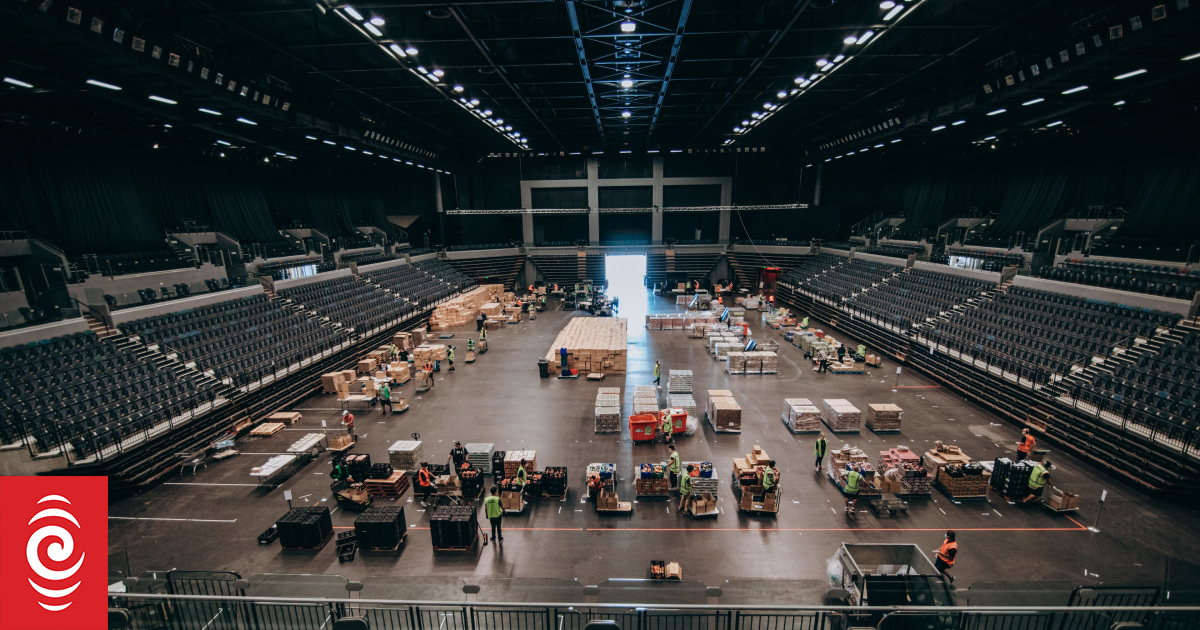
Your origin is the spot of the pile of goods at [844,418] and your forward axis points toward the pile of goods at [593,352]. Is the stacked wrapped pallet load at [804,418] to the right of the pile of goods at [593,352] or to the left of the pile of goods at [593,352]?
left

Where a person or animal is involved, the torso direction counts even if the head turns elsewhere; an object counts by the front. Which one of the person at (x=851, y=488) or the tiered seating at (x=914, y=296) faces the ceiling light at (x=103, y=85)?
the tiered seating

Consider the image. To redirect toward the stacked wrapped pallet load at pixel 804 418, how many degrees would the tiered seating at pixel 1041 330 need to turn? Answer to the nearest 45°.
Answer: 0° — it already faces it

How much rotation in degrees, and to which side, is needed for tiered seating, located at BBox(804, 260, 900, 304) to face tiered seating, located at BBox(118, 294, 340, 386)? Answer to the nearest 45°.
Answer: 0° — it already faces it

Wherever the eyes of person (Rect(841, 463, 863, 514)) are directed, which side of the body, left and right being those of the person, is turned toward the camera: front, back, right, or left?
back

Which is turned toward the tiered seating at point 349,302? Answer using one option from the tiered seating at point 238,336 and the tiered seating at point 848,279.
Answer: the tiered seating at point 848,279
